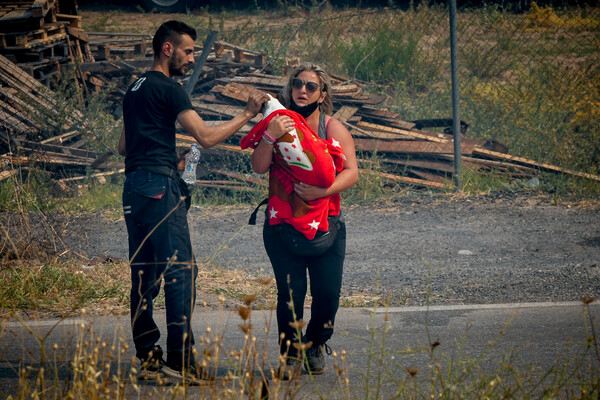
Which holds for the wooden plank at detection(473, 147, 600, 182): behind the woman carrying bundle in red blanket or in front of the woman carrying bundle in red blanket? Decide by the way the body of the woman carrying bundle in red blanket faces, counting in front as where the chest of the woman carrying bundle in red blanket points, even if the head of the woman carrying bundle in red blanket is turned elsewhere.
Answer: behind

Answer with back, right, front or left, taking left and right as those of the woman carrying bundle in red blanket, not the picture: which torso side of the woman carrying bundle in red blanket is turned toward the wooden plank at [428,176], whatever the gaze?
back

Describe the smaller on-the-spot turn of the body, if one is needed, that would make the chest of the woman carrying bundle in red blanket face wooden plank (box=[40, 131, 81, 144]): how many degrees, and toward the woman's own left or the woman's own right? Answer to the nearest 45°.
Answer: approximately 135° to the woman's own right

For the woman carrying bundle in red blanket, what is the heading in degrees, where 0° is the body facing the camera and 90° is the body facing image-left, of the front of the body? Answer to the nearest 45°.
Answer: approximately 0°

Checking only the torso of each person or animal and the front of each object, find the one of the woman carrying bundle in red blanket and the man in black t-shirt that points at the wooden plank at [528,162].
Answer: the man in black t-shirt

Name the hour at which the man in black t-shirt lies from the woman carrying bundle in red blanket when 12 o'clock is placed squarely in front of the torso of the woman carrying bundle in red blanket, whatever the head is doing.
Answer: The man in black t-shirt is roughly at 3 o'clock from the woman carrying bundle in red blanket.

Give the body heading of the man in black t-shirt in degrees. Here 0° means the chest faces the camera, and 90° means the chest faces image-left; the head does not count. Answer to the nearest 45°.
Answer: approximately 225°

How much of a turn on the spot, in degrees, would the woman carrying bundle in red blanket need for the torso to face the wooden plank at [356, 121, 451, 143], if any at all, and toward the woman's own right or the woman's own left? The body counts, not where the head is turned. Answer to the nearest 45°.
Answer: approximately 180°

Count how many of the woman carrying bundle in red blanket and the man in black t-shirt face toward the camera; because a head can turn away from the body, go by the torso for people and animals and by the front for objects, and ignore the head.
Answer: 1
